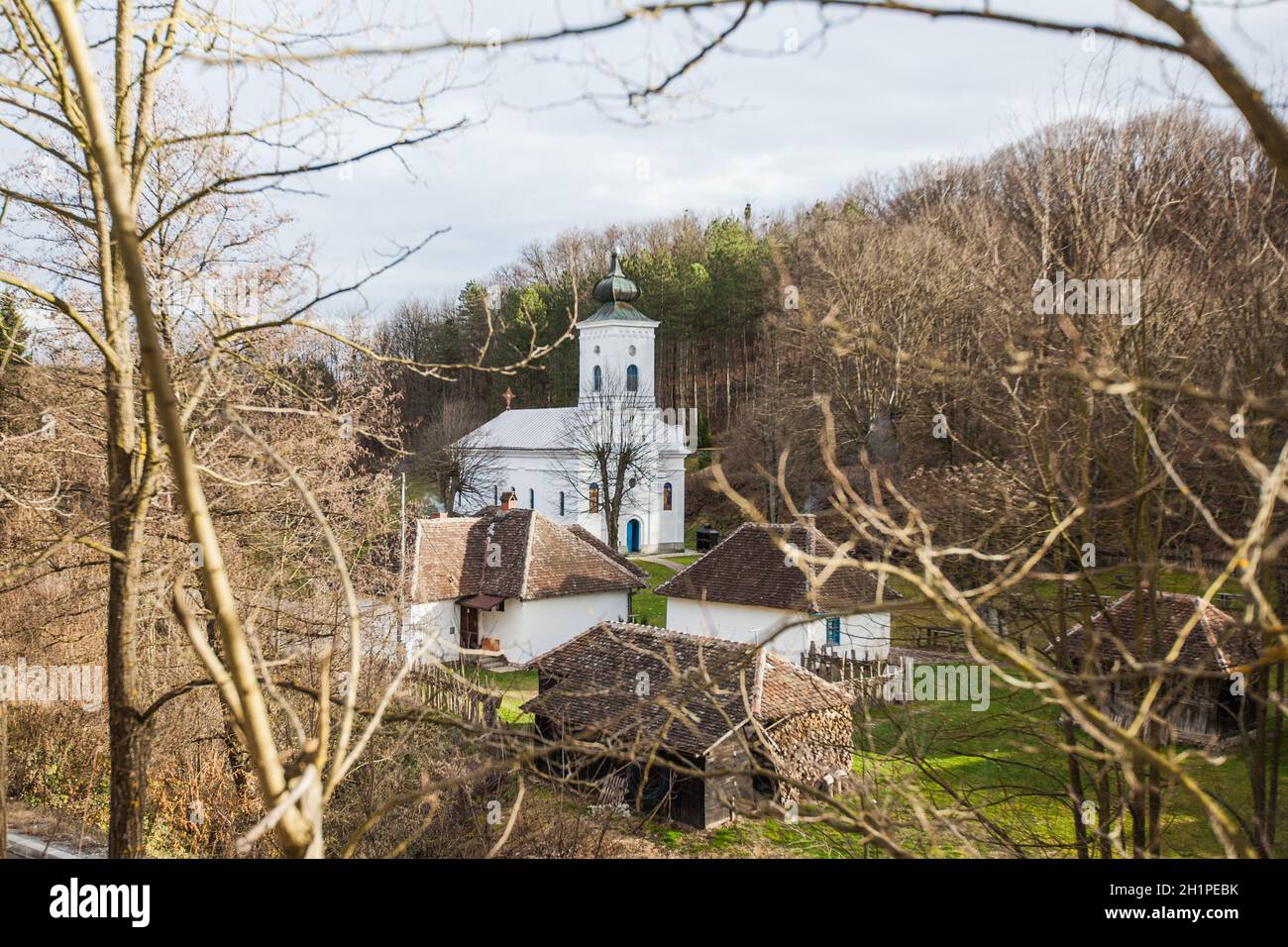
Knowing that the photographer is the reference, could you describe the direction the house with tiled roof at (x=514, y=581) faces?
facing the viewer and to the left of the viewer

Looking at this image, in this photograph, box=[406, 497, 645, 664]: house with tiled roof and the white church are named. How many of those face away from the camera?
0

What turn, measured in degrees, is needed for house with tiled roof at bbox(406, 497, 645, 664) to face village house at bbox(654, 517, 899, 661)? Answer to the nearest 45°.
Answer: approximately 90° to its left

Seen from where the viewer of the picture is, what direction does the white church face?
facing the viewer and to the right of the viewer

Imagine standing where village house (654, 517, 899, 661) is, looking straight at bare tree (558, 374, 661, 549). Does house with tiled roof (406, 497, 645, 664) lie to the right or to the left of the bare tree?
left

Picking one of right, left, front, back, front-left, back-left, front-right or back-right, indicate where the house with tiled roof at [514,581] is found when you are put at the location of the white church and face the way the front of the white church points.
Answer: front-right

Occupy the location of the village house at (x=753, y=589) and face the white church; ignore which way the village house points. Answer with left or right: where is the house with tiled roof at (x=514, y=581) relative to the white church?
left

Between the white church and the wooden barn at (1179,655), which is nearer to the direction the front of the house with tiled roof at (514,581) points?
the wooden barn
